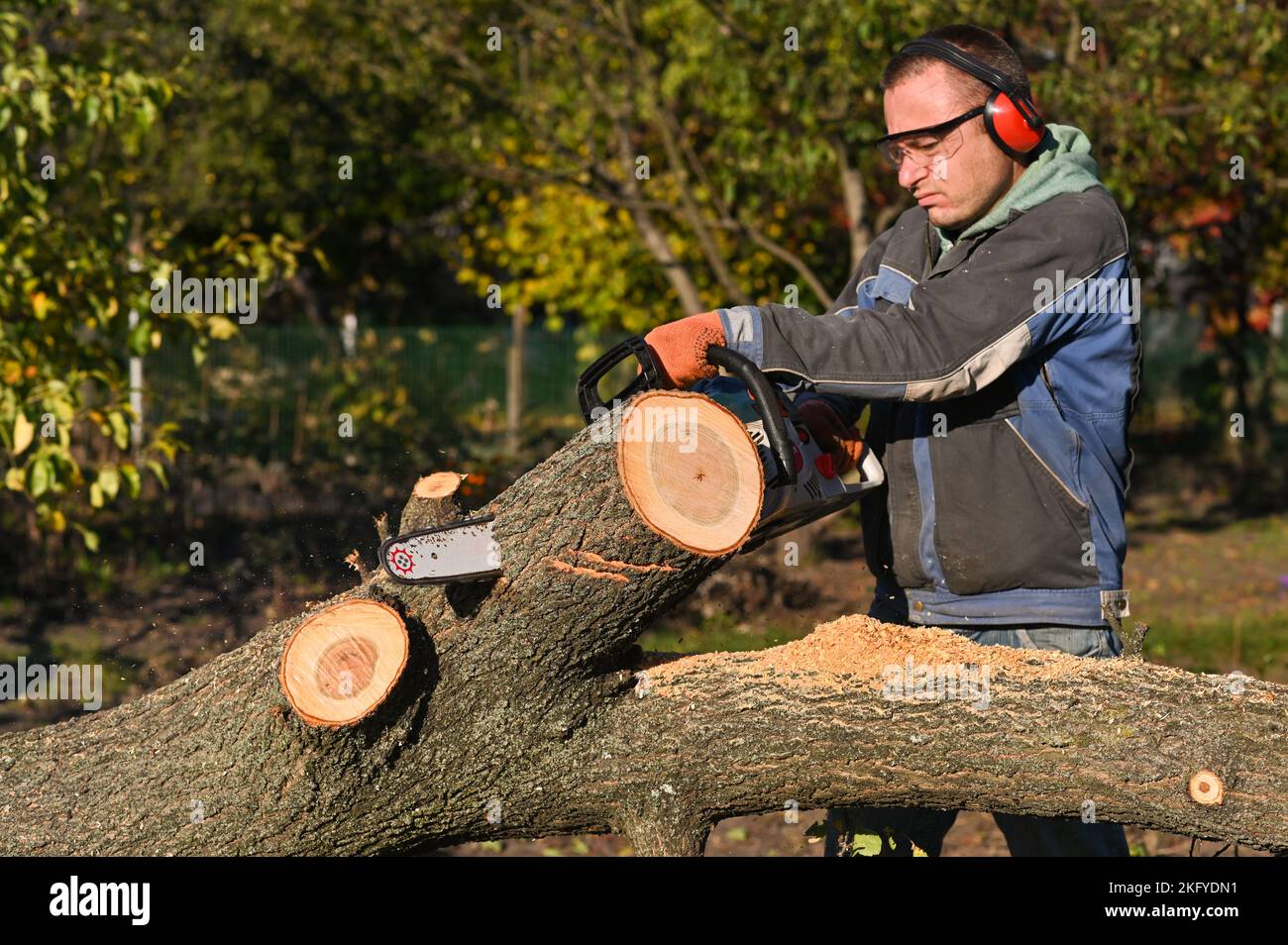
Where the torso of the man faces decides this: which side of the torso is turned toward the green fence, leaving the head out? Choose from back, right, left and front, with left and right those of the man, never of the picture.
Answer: right

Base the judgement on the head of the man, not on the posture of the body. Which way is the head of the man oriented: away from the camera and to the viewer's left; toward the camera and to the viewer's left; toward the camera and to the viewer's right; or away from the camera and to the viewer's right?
toward the camera and to the viewer's left

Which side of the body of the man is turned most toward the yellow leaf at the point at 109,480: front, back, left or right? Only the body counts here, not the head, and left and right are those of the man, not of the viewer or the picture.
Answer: right

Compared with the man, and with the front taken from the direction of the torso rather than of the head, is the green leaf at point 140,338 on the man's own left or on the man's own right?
on the man's own right

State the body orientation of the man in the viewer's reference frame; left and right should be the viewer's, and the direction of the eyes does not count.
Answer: facing the viewer and to the left of the viewer

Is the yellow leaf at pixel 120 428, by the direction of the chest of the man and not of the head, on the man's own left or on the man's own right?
on the man's own right
